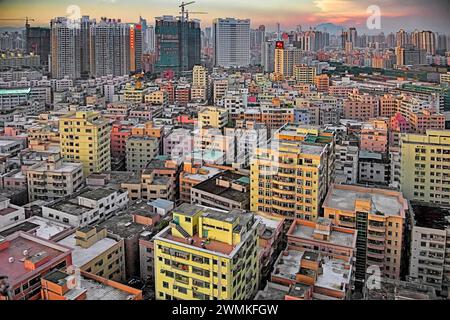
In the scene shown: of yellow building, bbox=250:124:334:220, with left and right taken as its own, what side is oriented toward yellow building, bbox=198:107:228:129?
back

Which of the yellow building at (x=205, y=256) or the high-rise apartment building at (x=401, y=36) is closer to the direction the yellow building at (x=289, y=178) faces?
the yellow building

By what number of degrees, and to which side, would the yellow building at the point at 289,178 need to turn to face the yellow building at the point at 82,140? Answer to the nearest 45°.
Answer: approximately 135° to its right

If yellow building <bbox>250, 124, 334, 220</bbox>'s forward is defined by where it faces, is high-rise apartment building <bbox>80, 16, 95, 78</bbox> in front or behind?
behind

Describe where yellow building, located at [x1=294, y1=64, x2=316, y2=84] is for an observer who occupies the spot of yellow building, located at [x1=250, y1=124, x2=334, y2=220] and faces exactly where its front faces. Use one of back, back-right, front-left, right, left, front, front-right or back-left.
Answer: back

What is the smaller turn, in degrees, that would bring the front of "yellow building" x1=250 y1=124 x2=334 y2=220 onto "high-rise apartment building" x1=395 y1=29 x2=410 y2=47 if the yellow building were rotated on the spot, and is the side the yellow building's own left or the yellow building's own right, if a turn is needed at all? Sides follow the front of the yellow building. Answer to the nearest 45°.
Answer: approximately 135° to the yellow building's own left

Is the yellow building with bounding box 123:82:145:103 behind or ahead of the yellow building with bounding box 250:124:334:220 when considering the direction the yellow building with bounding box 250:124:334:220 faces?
behind

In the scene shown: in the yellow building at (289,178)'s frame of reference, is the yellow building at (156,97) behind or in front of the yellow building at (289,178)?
behind

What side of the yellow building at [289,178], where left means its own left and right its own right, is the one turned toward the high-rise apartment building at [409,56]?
back

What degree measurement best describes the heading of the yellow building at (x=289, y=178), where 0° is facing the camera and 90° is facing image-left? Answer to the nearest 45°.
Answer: approximately 0°

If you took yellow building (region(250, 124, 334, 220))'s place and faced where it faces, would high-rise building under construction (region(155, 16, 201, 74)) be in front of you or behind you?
behind

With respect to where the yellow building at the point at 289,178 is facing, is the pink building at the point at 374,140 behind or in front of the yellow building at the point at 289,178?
behind
